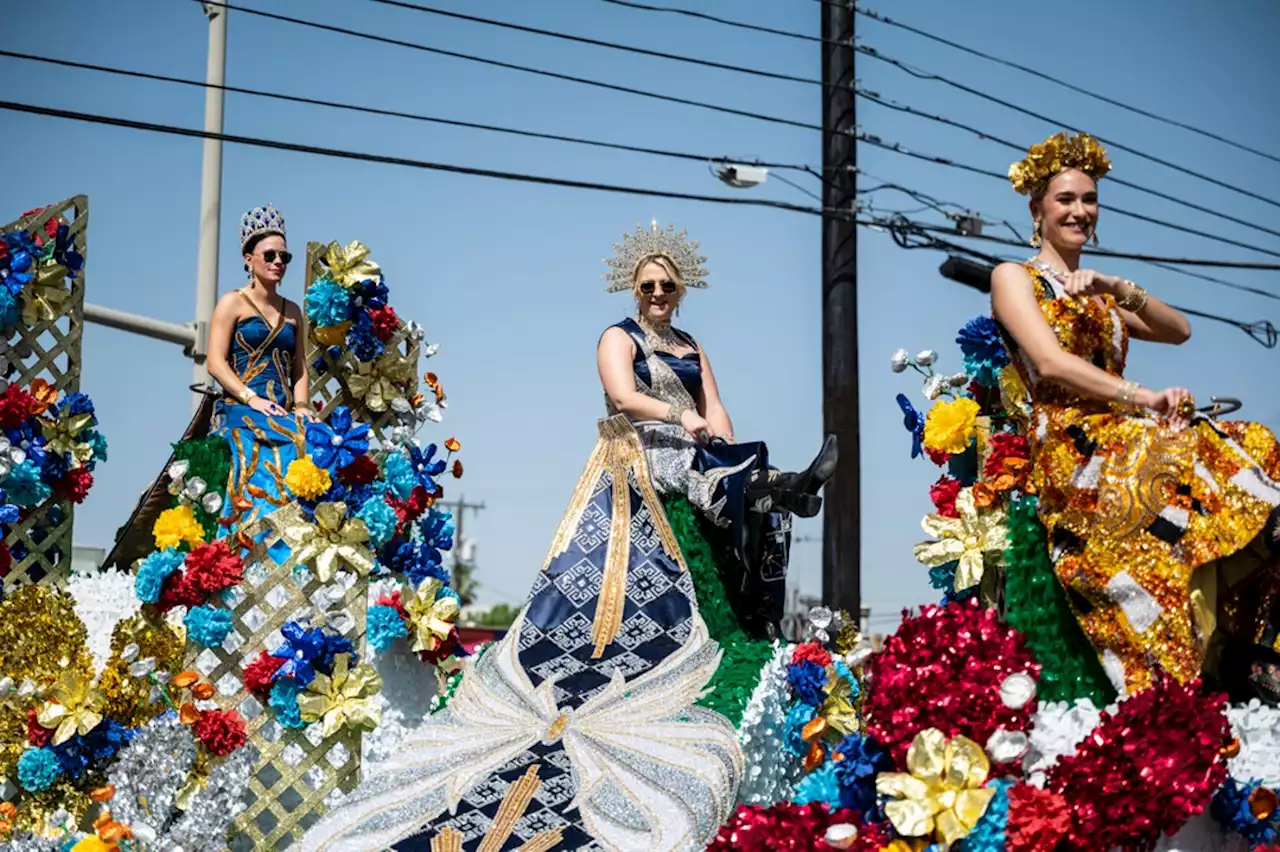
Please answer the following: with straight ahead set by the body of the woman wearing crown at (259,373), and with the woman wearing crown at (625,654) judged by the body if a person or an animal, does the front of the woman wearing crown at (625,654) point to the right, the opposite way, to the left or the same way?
the same way

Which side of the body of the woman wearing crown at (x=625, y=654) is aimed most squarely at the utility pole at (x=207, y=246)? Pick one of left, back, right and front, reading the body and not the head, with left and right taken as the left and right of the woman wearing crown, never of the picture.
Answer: back

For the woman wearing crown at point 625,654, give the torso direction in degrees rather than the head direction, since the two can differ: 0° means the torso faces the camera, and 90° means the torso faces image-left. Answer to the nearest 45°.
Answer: approximately 315°

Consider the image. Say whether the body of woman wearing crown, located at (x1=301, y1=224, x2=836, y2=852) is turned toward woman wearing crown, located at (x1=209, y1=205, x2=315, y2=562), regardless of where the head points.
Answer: no

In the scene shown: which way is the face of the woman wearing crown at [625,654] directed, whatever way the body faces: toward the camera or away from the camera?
toward the camera

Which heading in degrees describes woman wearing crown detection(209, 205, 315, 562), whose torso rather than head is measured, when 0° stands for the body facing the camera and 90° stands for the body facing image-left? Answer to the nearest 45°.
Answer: approximately 315°

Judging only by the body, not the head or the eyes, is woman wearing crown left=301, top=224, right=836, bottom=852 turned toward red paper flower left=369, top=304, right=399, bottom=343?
no

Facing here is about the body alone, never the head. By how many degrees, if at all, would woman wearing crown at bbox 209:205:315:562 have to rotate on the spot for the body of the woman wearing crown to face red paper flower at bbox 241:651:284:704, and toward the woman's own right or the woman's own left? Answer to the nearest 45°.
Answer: approximately 45° to the woman's own right

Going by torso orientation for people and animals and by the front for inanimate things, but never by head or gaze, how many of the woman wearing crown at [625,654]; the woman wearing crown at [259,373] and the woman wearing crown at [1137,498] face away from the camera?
0

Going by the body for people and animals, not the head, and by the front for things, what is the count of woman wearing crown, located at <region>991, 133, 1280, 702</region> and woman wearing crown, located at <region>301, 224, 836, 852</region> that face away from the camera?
0

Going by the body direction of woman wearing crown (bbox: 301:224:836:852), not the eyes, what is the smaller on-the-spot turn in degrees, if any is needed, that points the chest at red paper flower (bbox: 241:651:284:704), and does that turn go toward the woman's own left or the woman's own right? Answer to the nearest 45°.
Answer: approximately 135° to the woman's own right

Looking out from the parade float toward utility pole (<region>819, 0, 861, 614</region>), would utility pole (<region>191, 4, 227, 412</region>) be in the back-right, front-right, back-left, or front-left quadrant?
front-left

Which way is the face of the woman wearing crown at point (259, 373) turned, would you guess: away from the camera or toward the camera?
toward the camera

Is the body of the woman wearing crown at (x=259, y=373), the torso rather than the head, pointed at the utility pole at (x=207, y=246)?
no

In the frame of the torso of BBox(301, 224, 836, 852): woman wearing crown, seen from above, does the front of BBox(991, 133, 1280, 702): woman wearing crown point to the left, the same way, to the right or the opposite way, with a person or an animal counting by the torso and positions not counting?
the same way

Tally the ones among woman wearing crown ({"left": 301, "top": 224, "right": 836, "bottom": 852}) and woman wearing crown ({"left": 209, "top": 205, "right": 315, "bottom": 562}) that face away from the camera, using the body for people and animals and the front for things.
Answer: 0

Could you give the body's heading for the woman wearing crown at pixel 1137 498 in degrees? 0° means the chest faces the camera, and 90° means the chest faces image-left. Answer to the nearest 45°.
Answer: approximately 315°
